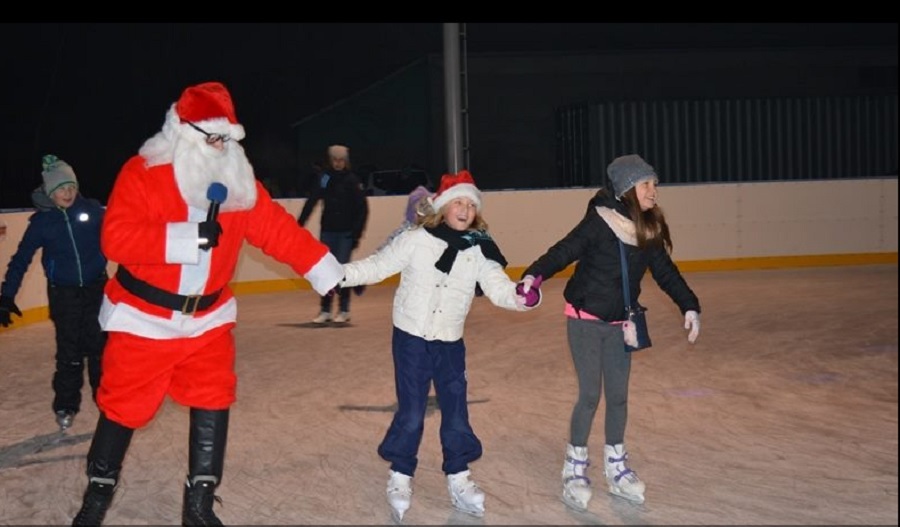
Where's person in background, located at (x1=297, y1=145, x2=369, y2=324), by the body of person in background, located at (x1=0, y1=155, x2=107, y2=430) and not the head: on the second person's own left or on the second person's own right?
on the second person's own left
